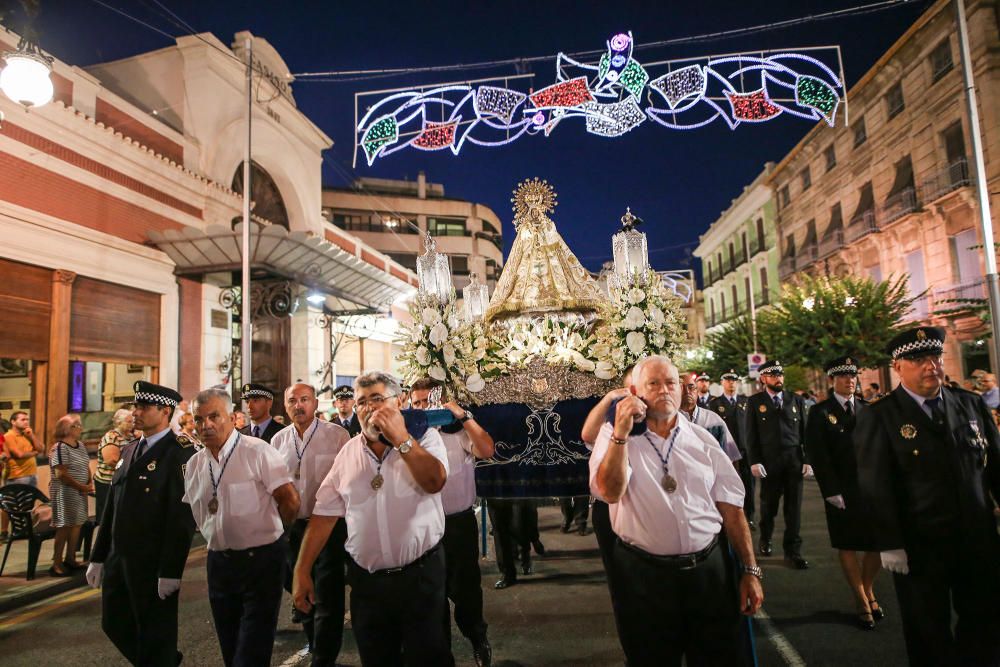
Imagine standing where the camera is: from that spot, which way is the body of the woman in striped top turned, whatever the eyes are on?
to the viewer's right

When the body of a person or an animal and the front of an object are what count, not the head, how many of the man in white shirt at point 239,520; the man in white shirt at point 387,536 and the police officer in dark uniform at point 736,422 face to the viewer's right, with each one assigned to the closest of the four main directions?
0

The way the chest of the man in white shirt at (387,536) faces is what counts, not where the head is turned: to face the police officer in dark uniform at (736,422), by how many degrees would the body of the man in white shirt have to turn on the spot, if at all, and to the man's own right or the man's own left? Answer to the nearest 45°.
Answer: approximately 135° to the man's own left

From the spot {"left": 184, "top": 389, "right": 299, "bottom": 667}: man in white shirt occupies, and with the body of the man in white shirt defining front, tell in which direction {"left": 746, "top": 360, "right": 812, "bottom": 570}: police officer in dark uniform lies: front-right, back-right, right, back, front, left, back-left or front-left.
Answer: back-left

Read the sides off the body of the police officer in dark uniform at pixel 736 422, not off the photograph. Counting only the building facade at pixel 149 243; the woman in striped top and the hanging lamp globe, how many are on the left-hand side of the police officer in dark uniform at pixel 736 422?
0

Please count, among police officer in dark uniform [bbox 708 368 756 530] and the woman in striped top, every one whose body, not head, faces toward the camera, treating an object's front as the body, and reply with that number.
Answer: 1

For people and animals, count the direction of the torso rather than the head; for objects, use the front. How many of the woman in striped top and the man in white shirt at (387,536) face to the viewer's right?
1

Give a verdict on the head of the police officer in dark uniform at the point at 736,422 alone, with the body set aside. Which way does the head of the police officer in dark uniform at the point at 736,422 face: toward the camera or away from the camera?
toward the camera

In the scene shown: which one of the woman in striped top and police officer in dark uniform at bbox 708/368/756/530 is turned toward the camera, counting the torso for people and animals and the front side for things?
the police officer in dark uniform

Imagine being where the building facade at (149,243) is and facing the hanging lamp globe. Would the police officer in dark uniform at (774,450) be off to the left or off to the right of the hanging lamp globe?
left

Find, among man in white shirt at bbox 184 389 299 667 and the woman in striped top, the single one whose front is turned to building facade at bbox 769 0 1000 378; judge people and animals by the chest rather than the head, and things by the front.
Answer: the woman in striped top

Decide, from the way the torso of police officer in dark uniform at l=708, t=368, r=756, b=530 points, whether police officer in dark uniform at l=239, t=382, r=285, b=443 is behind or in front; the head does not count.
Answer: in front

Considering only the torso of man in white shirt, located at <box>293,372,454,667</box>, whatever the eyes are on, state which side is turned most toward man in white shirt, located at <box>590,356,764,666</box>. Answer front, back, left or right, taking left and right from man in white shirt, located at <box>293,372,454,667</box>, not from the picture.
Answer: left

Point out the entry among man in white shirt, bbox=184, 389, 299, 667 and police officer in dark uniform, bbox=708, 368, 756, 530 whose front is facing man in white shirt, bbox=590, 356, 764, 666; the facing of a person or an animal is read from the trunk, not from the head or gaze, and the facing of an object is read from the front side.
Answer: the police officer in dark uniform

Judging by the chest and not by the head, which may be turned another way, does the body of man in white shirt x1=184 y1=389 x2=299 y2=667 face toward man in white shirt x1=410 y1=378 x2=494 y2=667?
no

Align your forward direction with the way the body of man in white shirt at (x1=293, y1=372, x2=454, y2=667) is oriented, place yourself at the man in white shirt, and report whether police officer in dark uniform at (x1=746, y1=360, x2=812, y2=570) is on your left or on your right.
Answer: on your left

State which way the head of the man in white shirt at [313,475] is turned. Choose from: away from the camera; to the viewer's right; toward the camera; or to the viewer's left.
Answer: toward the camera

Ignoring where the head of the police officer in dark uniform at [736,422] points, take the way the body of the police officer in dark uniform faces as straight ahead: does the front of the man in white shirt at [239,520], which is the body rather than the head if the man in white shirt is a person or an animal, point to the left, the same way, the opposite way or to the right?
the same way

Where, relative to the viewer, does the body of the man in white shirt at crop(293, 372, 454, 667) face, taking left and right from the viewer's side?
facing the viewer
